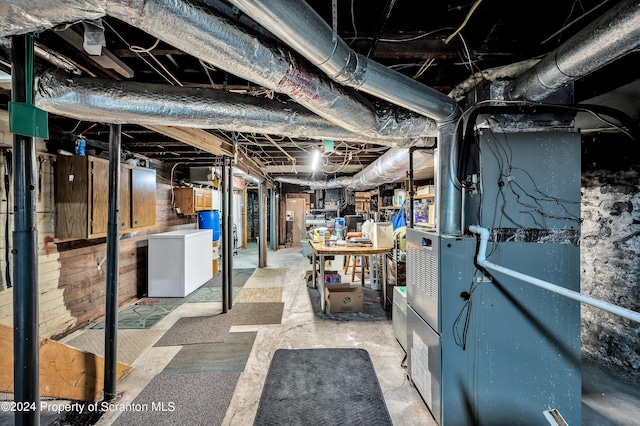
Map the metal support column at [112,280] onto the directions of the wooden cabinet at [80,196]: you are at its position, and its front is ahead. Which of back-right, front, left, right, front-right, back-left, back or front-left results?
front-right

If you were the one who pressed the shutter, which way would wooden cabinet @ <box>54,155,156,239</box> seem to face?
facing the viewer and to the right of the viewer

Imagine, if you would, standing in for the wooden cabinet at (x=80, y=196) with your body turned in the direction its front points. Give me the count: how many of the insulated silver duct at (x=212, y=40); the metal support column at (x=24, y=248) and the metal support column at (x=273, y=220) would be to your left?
1

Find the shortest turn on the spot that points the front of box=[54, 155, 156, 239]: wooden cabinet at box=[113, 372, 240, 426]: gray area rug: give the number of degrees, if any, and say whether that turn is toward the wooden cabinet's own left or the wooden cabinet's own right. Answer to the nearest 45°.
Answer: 0° — it already faces it

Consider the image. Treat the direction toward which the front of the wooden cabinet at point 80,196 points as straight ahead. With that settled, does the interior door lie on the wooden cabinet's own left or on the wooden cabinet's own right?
on the wooden cabinet's own left

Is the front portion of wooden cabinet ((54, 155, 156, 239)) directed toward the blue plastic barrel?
no

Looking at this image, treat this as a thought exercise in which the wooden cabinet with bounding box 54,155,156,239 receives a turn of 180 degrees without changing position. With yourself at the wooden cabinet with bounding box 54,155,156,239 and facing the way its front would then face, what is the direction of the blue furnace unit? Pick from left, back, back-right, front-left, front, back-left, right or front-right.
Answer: back

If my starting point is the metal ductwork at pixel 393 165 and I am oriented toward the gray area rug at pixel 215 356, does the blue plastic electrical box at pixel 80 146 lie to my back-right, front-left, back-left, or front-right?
front-right

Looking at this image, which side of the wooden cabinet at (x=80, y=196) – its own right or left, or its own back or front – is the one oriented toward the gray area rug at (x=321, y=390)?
front

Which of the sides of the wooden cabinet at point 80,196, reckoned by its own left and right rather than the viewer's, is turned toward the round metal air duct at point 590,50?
front
